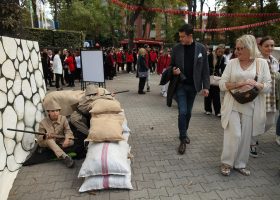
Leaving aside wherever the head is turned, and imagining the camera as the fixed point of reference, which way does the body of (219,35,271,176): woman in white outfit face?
toward the camera

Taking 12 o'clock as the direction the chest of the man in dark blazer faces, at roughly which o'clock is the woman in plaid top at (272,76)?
The woman in plaid top is roughly at 9 o'clock from the man in dark blazer.

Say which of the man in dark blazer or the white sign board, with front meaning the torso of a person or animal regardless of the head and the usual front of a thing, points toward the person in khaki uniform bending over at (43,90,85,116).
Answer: the white sign board

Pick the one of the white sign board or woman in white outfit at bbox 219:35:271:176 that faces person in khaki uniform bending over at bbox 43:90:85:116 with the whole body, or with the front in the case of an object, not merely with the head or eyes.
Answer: the white sign board

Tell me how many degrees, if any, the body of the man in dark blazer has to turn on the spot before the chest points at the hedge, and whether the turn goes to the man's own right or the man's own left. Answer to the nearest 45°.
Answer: approximately 135° to the man's own right

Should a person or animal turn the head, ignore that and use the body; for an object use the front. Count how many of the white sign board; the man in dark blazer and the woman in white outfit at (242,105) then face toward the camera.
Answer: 3

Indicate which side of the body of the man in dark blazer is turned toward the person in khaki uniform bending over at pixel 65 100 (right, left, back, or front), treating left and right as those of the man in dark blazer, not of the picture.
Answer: right

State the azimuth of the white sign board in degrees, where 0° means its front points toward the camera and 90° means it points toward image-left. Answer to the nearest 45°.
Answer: approximately 0°

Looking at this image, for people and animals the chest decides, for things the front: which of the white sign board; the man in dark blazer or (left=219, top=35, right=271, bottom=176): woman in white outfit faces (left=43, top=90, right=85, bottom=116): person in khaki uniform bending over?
the white sign board

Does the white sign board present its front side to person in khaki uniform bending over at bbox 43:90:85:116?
yes

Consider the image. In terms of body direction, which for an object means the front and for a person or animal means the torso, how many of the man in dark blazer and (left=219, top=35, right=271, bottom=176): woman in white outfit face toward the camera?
2

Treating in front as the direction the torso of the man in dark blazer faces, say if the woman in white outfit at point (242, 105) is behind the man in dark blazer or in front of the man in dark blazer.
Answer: in front
